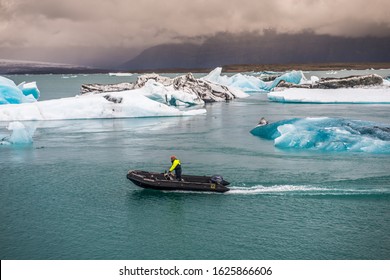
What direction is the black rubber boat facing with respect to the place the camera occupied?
facing to the left of the viewer

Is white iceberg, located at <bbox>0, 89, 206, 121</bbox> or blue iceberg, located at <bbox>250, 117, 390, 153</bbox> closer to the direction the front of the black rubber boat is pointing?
the white iceberg

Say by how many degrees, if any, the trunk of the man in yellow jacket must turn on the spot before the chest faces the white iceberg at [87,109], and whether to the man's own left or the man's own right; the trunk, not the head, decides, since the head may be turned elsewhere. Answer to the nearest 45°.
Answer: approximately 90° to the man's own right

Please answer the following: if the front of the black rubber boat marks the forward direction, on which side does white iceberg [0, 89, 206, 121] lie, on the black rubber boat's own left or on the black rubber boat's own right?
on the black rubber boat's own right

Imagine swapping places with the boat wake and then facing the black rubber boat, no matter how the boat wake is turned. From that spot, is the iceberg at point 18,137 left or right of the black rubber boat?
right

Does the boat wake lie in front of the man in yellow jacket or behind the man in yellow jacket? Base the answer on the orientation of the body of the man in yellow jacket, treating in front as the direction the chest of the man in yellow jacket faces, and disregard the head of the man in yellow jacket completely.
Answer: behind

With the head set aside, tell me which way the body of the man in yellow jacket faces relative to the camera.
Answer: to the viewer's left

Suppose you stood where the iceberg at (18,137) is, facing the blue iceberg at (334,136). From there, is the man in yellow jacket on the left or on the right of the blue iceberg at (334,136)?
right

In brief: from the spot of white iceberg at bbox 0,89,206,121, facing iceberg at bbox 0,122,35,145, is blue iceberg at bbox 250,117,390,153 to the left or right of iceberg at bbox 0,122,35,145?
left

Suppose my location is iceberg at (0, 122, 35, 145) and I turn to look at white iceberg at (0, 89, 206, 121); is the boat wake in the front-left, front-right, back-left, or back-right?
back-right
